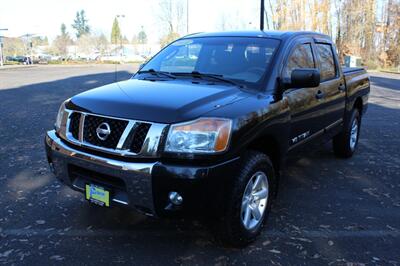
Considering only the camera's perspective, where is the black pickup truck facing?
facing the viewer and to the left of the viewer
